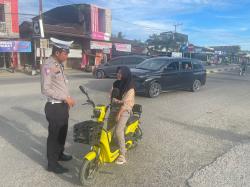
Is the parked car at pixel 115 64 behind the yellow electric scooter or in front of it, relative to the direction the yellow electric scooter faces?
behind

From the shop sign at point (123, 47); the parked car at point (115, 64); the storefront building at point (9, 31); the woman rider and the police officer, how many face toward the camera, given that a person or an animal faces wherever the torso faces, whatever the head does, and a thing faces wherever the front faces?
2

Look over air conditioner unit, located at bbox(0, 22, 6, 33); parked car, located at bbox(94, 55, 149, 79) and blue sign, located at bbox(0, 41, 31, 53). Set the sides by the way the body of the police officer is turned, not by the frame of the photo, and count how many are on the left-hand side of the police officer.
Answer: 3

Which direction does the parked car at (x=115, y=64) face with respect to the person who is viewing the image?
facing to the left of the viewer

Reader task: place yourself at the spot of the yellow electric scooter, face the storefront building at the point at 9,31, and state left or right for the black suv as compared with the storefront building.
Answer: right

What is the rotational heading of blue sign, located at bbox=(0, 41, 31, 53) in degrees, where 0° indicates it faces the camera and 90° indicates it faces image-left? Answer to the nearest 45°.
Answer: approximately 0°

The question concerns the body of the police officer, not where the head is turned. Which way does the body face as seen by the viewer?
to the viewer's right

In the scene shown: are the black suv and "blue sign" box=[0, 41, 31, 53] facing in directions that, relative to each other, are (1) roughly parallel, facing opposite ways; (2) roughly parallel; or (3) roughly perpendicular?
roughly perpendicular

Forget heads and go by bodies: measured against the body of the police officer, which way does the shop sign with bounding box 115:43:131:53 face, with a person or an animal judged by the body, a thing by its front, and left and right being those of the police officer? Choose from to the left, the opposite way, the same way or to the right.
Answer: to the right

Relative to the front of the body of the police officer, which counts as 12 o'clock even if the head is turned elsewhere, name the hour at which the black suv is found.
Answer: The black suv is roughly at 10 o'clock from the police officer.

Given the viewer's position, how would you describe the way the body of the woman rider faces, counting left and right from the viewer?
facing to the left of the viewer

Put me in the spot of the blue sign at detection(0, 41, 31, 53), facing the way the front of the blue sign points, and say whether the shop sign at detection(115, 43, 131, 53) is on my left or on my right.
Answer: on my left

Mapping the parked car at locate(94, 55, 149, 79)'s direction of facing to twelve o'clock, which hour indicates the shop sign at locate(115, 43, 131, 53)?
The shop sign is roughly at 3 o'clock from the parked car.

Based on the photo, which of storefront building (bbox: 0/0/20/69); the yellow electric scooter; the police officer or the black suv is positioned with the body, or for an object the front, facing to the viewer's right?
the police officer

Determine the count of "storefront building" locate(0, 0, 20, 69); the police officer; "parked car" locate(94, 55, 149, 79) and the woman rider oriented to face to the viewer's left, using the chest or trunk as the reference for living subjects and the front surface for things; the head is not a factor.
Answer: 2

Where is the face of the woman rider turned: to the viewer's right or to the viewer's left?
to the viewer's left
